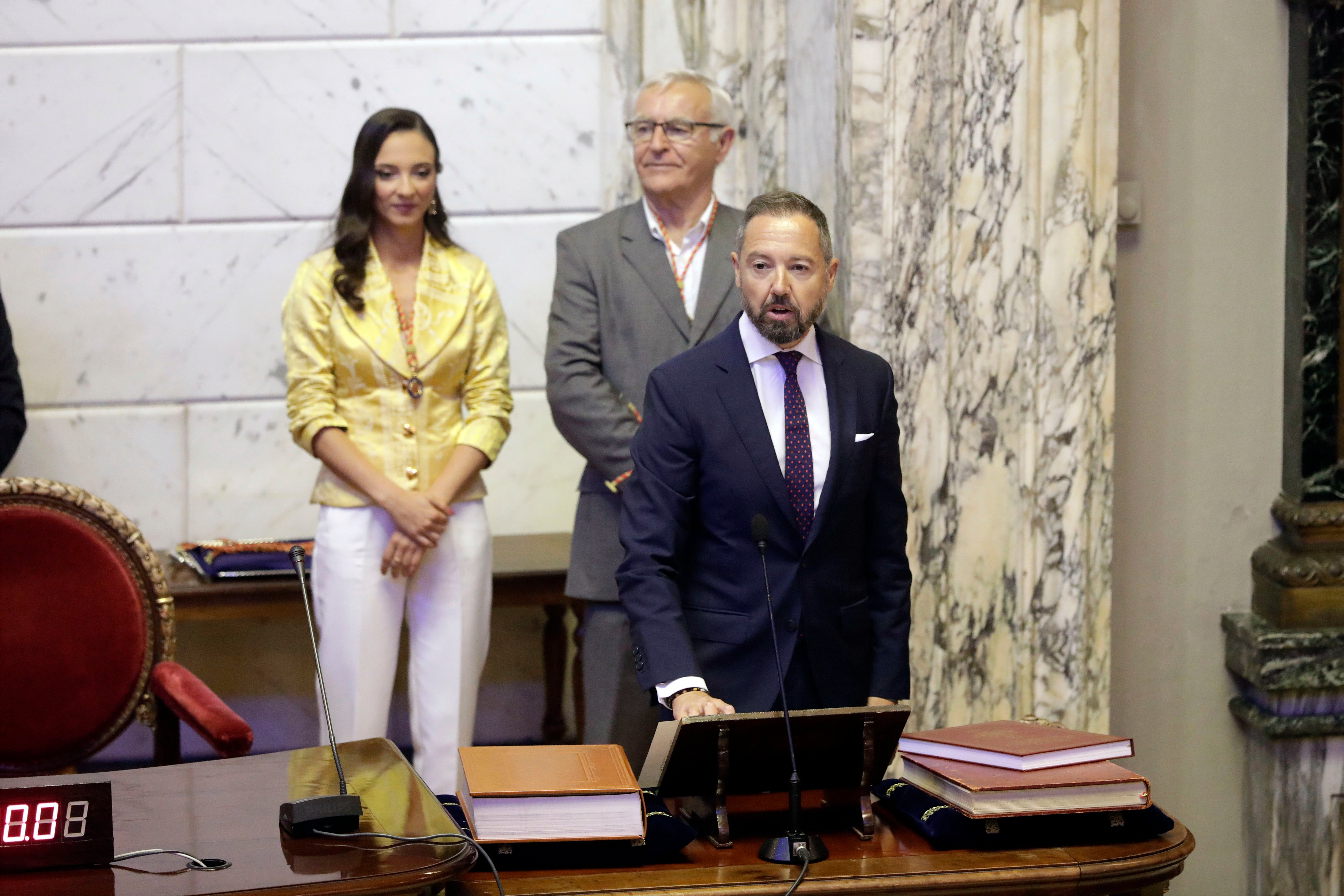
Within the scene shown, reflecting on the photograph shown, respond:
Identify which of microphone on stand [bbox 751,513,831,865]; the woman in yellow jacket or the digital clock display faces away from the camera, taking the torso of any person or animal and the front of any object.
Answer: the microphone on stand

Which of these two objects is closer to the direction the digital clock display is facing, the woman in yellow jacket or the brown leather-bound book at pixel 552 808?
the brown leather-bound book

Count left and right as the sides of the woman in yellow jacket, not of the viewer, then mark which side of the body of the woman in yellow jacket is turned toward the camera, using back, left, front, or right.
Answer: front

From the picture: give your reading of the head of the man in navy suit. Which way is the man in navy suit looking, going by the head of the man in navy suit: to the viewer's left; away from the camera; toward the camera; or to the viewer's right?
toward the camera

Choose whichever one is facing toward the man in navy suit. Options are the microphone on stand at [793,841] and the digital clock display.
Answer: the microphone on stand

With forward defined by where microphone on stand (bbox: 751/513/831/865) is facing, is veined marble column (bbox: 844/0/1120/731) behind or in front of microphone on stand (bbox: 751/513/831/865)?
in front

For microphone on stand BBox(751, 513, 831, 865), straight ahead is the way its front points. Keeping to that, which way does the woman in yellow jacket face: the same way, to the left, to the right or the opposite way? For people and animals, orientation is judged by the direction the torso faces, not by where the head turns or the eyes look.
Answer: the opposite way

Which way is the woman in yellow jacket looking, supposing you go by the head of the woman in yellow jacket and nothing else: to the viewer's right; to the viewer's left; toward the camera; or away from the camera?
toward the camera

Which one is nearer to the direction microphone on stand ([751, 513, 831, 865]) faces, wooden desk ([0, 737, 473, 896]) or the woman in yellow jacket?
the woman in yellow jacket

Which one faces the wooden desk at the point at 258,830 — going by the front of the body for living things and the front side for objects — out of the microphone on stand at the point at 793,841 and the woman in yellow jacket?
the woman in yellow jacket

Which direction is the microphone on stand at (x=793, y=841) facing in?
away from the camera

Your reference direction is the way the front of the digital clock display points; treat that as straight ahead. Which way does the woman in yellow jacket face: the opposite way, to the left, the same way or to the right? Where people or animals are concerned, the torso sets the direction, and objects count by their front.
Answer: the same way

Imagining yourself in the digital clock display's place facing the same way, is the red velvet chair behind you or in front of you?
behind

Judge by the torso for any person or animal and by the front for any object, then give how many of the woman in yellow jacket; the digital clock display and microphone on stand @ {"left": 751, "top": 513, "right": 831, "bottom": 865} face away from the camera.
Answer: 1

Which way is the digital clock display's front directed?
toward the camera

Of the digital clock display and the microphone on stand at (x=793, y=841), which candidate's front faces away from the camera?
the microphone on stand

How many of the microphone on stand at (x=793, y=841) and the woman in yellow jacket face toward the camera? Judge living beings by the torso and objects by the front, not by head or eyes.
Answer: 1

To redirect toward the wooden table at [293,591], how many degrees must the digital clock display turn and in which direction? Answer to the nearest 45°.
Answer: approximately 180°

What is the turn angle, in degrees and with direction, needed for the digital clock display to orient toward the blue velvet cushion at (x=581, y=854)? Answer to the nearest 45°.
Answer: approximately 90° to its left
